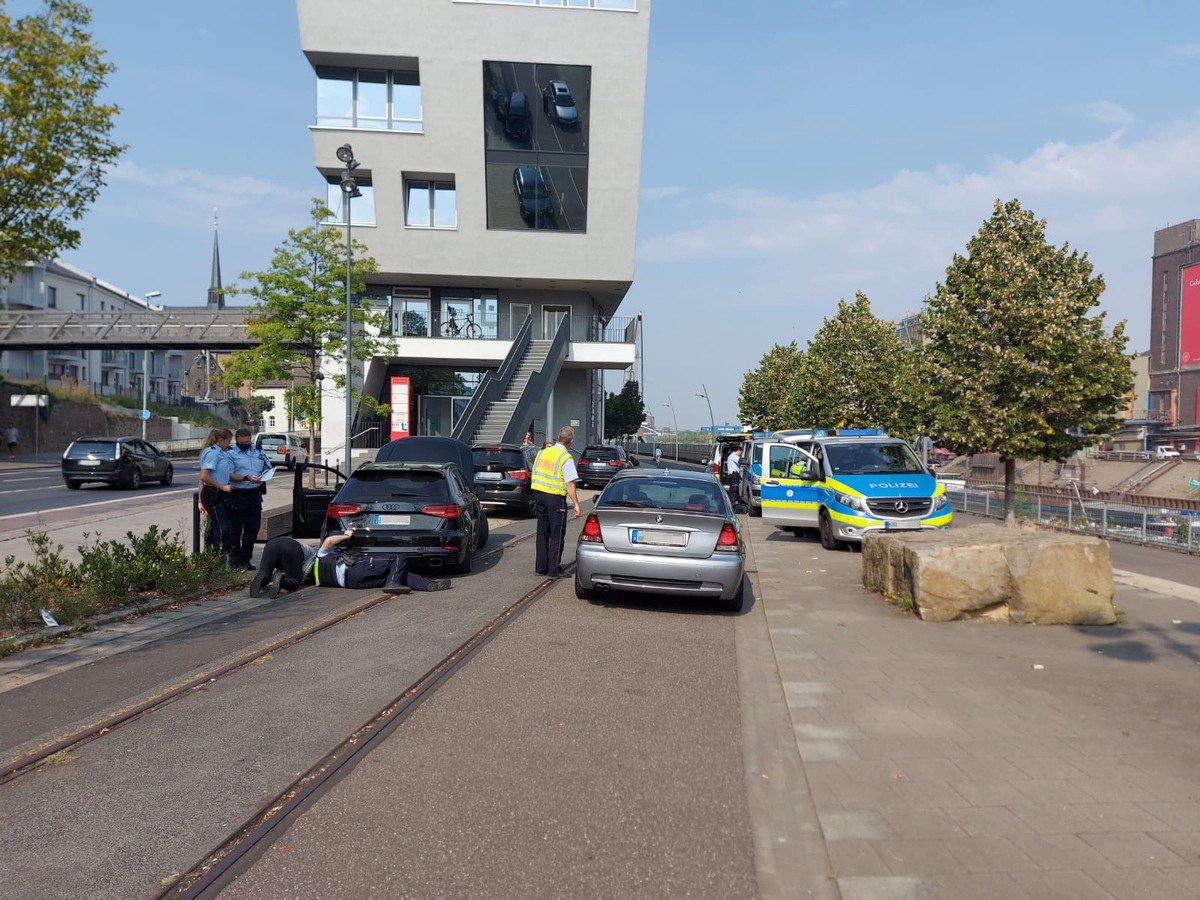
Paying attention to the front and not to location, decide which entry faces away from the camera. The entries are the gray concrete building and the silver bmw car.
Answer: the silver bmw car

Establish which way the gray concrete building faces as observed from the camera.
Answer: facing the viewer

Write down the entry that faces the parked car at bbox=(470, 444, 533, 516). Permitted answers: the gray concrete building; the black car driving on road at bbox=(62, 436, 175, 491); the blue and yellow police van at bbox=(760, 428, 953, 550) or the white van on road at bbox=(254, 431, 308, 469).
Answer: the gray concrete building

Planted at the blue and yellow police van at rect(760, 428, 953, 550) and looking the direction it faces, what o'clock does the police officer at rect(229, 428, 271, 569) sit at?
The police officer is roughly at 3 o'clock from the blue and yellow police van.

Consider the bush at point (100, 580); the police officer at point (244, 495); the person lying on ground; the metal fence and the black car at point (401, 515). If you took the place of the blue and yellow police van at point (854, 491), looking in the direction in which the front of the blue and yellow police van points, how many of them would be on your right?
4

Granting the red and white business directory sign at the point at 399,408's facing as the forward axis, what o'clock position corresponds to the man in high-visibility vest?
The man in high-visibility vest is roughly at 12 o'clock from the red and white business directory sign.

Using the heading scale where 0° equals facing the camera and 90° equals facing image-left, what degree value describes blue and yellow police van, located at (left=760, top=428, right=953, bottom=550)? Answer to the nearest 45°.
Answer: approximately 315°

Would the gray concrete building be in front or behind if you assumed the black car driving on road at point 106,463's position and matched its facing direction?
in front

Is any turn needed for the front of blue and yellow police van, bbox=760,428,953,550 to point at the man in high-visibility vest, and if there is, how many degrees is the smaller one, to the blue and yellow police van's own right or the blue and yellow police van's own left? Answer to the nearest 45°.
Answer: approximately 90° to the blue and yellow police van's own right

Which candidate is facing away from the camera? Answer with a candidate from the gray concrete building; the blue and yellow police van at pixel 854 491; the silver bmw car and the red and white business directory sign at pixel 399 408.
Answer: the silver bmw car

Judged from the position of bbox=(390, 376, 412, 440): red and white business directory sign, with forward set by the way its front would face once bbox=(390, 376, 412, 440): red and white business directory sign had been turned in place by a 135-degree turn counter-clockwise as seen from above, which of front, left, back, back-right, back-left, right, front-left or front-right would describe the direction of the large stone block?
back-right

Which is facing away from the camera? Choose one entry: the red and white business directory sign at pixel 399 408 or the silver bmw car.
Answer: the silver bmw car

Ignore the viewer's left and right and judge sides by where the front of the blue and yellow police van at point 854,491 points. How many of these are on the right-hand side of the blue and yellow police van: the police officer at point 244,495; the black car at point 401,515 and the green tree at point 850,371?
2

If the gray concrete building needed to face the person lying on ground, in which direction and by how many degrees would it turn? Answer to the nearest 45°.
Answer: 0° — it already faces them

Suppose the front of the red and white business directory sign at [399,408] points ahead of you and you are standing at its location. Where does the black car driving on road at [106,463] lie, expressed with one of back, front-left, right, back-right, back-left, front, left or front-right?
front-right

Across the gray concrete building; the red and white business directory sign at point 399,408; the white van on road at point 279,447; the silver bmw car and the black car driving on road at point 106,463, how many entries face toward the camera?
2

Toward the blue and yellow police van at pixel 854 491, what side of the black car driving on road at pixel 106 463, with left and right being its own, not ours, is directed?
right

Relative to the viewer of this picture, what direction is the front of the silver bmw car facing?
facing away from the viewer
